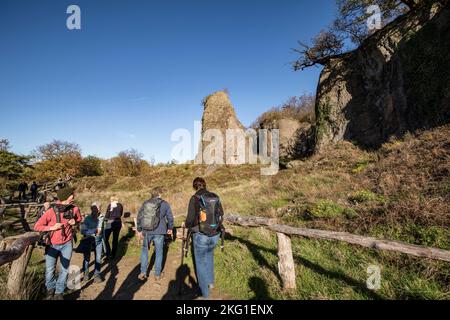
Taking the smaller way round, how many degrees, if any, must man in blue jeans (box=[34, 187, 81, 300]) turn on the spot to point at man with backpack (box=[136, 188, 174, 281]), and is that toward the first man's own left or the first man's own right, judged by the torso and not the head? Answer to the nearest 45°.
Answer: approximately 45° to the first man's own left

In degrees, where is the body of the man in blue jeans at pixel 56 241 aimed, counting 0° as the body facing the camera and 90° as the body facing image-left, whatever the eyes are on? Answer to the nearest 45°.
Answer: approximately 315°

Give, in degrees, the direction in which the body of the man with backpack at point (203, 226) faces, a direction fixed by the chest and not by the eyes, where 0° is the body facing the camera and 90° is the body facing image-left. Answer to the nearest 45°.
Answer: approximately 135°

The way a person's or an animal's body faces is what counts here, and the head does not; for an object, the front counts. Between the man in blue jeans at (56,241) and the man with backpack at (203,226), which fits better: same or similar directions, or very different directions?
very different directions
